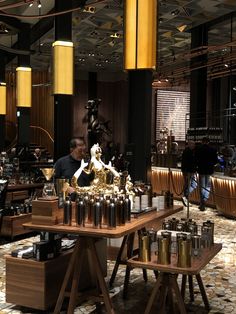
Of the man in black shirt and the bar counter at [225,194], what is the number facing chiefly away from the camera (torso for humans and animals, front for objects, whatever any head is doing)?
0

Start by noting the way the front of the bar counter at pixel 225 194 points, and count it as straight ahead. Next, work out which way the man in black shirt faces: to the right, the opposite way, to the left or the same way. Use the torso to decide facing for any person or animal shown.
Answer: to the left

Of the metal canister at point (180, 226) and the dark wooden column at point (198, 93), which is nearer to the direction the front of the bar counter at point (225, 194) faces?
the metal canister

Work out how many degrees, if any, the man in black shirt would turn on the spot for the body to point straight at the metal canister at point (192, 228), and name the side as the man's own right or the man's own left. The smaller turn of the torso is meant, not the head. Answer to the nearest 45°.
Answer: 0° — they already face it

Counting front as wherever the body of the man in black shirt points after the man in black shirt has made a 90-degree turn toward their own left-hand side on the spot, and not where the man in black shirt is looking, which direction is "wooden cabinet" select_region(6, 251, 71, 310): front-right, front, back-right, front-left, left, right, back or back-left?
back-right

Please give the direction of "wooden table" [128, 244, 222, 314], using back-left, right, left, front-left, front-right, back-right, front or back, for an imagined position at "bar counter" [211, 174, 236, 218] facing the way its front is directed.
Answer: front-left

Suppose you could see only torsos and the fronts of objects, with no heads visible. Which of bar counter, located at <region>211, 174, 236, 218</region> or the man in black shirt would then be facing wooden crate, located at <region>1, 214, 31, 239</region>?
the bar counter

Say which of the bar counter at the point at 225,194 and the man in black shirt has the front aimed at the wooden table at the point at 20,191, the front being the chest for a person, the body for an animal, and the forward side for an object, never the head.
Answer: the bar counter

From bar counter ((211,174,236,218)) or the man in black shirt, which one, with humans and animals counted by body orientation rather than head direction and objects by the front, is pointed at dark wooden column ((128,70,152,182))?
the bar counter

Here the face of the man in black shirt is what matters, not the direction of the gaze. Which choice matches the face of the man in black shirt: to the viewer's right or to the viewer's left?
to the viewer's right

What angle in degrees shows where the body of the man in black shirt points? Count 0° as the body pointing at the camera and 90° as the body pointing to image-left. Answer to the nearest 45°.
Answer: approximately 315°

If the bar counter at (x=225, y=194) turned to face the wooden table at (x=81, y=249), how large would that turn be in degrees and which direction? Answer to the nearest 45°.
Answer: approximately 45° to its left
